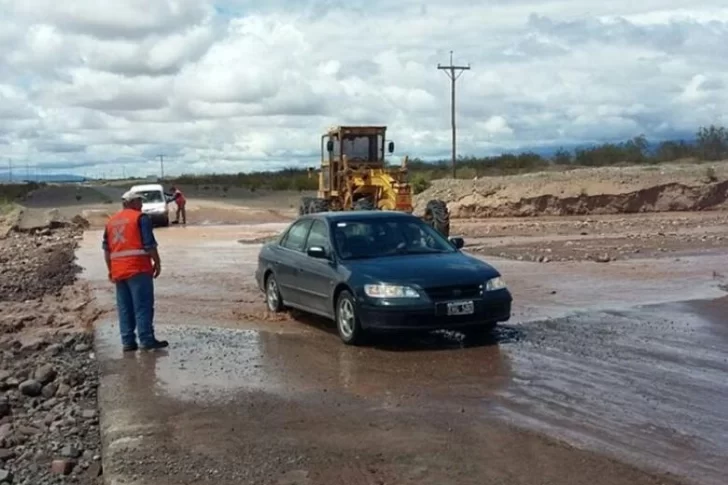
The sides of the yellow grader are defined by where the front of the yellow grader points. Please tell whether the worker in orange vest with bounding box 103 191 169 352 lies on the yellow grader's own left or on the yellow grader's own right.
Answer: on the yellow grader's own right

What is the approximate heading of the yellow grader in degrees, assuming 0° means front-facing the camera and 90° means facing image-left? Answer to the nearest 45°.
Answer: approximately 315°

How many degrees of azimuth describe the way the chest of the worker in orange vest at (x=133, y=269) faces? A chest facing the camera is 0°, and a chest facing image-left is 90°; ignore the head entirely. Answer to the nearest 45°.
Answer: approximately 225°

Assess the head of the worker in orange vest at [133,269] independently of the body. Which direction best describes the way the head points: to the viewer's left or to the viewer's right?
to the viewer's right

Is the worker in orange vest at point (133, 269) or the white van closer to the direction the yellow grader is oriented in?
the worker in orange vest
